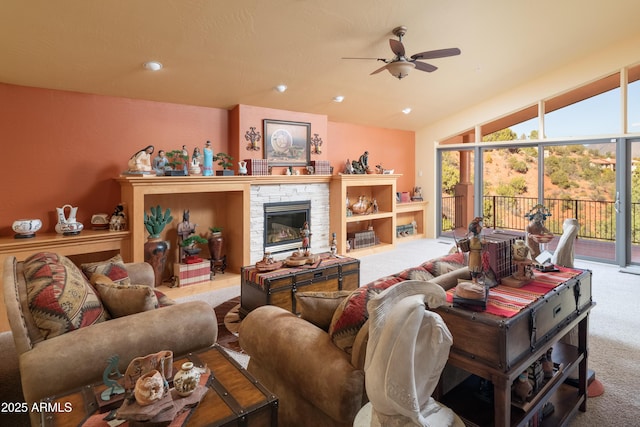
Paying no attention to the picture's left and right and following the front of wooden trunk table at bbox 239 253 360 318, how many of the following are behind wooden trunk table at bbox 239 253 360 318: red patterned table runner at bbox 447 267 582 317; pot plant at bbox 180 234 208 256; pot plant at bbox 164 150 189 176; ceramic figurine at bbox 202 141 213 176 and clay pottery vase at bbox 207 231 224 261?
4

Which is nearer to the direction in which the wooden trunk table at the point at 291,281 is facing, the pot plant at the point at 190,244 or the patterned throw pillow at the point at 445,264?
the patterned throw pillow

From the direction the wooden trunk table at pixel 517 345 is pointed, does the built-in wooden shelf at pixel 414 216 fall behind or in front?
behind

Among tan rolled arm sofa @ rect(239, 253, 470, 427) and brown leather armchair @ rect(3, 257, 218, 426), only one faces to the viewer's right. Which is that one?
the brown leather armchair

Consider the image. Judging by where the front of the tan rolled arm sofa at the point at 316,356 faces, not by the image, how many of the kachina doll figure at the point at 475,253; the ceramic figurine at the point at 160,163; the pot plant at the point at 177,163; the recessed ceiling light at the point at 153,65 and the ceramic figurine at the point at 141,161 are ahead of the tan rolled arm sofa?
4

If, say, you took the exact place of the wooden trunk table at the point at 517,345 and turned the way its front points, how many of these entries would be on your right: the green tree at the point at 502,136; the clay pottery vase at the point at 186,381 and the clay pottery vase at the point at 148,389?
2

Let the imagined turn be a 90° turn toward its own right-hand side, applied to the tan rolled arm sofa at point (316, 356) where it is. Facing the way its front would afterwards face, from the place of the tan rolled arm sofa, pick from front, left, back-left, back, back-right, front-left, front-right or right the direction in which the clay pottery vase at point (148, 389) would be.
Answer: back

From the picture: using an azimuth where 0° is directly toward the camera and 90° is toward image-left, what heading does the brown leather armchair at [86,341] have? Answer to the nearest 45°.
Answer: approximately 270°

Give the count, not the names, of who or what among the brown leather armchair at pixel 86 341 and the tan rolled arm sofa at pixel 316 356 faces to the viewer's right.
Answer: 1

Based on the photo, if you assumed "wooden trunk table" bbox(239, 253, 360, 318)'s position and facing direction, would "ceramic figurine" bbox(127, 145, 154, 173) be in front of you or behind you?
behind

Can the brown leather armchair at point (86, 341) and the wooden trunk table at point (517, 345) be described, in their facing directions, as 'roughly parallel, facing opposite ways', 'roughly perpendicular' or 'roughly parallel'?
roughly perpendicular

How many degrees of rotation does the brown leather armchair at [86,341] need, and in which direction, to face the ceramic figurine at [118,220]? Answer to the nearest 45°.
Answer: approximately 90° to its left

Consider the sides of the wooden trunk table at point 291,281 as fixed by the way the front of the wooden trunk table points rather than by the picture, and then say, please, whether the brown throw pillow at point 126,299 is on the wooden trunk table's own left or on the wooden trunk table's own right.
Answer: on the wooden trunk table's own right

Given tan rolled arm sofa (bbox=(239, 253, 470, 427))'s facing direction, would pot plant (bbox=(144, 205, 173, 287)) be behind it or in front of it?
in front

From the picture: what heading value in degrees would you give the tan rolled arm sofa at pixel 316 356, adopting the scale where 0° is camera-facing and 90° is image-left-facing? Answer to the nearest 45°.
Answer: approximately 135°
